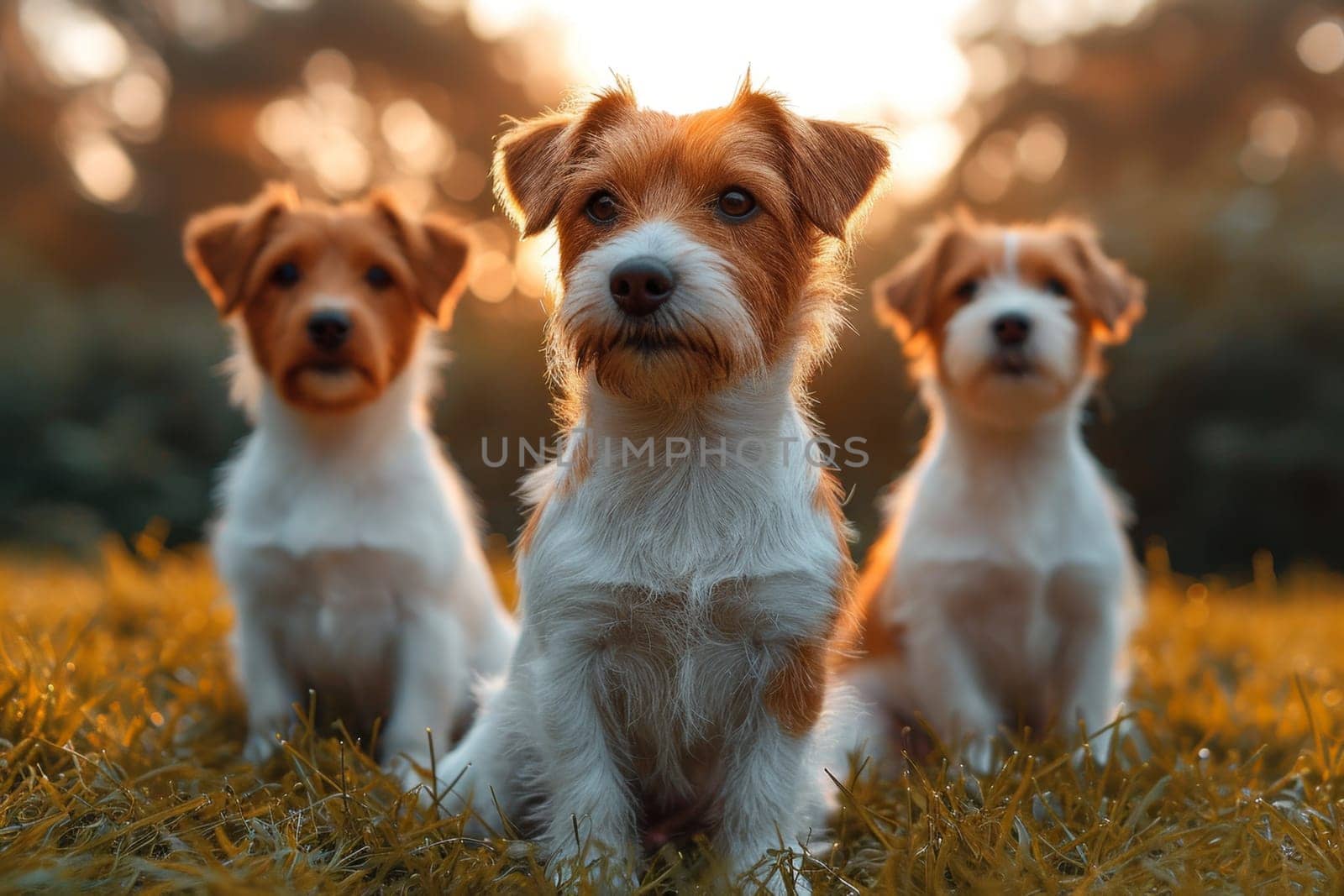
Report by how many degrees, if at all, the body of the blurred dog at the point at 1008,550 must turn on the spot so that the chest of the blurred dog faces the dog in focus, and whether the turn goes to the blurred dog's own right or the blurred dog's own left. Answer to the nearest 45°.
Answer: approximately 45° to the blurred dog's own right

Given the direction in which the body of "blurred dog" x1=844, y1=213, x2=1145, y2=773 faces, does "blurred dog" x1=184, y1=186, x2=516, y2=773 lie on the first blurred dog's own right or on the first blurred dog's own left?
on the first blurred dog's own right

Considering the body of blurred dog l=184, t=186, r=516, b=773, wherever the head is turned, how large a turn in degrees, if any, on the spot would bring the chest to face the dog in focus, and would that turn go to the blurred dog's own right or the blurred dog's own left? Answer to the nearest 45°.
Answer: approximately 45° to the blurred dog's own left

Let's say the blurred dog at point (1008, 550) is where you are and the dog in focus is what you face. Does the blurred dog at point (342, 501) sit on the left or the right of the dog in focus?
right

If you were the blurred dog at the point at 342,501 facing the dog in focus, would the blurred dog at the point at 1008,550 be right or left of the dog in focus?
left

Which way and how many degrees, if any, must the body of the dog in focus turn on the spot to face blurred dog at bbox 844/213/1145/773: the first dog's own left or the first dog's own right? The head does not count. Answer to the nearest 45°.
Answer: approximately 135° to the first dog's own left

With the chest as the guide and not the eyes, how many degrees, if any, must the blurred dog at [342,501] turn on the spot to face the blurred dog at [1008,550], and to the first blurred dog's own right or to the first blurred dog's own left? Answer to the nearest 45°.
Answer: approximately 90° to the first blurred dog's own left

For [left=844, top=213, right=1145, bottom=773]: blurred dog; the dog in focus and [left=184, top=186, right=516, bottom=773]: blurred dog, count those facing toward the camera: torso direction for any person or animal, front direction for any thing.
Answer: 3

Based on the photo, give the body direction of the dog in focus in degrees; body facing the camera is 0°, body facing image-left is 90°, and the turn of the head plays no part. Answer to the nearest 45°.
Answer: approximately 0°

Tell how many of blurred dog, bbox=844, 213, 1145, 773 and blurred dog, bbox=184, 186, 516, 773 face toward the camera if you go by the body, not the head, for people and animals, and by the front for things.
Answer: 2

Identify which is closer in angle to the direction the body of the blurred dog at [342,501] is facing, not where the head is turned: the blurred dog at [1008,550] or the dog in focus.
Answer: the dog in focus
